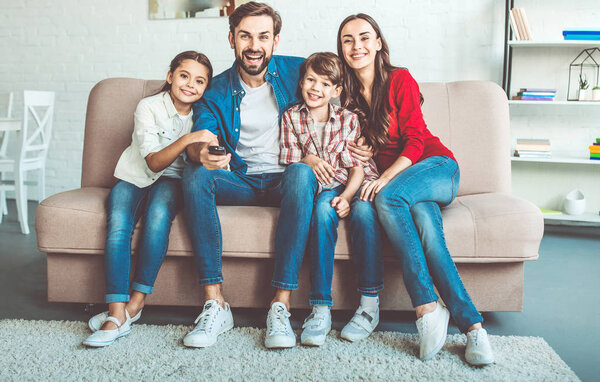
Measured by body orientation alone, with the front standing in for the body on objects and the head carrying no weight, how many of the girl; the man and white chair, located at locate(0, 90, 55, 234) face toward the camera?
2

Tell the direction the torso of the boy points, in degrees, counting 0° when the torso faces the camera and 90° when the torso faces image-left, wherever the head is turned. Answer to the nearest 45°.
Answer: approximately 0°

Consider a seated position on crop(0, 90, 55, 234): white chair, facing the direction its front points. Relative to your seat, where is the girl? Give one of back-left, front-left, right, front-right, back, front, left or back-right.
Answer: back-left

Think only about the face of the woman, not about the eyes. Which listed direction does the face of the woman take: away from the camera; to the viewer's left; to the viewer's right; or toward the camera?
toward the camera

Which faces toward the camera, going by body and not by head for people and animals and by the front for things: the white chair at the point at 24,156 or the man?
the man

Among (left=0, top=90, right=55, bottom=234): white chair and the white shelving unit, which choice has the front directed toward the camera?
the white shelving unit

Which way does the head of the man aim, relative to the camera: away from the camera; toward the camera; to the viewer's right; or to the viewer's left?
toward the camera

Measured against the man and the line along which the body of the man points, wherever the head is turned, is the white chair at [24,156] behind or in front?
behind

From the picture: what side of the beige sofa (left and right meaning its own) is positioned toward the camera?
front

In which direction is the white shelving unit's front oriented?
toward the camera

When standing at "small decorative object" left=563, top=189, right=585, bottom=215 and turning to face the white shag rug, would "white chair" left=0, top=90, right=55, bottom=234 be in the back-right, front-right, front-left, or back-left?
front-right

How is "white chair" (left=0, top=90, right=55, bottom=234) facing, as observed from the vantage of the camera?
facing away from the viewer and to the left of the viewer

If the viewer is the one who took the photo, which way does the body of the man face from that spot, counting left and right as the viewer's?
facing the viewer

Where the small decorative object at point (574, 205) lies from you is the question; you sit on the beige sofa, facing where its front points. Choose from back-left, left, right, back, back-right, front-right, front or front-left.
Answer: back-left
